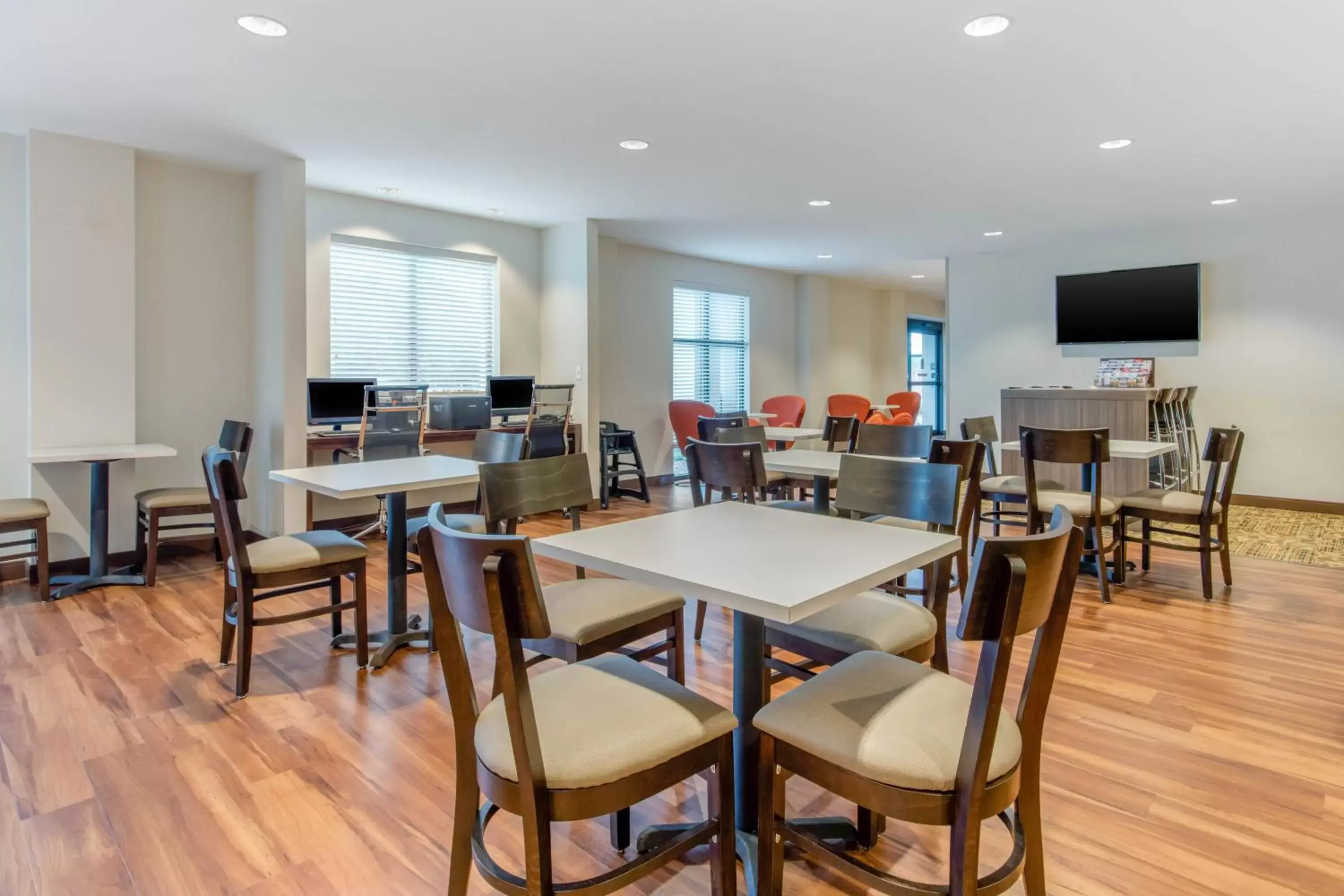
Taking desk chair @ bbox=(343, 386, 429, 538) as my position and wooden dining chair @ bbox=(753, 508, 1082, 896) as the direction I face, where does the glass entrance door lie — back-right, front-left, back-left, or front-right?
back-left

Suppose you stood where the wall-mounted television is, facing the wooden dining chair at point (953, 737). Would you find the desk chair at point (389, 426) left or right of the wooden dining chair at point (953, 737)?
right

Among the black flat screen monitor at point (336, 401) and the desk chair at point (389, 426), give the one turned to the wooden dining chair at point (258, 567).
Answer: the black flat screen monitor

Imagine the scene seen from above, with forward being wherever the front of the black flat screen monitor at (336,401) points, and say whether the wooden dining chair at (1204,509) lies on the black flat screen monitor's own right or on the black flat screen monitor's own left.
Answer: on the black flat screen monitor's own left

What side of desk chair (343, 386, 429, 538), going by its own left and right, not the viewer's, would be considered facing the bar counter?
right

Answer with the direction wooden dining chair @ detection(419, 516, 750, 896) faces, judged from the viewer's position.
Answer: facing away from the viewer and to the right of the viewer

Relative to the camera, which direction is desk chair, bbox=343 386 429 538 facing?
away from the camera

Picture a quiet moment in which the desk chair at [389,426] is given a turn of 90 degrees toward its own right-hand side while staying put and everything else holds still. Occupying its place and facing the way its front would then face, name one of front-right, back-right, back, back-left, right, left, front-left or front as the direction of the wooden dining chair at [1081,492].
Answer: front-right

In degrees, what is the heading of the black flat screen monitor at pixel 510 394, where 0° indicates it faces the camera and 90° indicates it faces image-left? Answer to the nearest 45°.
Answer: approximately 0°
